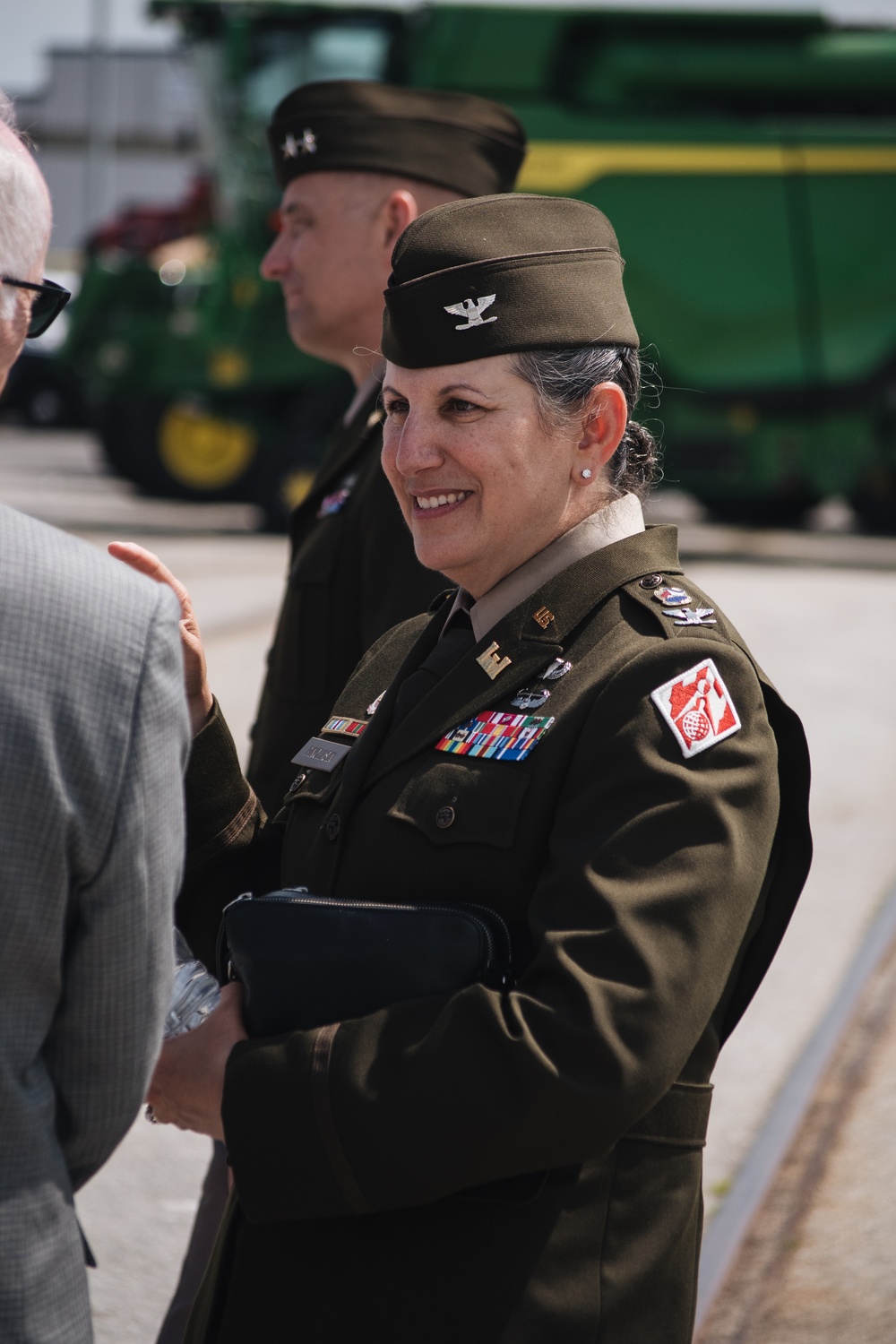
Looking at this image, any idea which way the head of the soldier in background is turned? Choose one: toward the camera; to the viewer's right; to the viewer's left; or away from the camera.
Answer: to the viewer's left

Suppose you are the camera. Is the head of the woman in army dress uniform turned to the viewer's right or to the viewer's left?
to the viewer's left

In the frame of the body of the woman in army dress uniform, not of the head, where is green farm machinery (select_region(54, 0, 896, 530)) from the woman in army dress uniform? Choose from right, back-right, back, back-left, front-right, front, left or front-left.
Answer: back-right

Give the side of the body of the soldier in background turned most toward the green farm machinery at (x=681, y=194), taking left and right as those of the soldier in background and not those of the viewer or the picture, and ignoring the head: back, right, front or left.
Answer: right

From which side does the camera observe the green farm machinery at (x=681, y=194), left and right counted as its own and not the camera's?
left

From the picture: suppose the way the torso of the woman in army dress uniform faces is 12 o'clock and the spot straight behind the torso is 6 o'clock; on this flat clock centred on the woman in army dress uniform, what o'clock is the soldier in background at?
The soldier in background is roughly at 4 o'clock from the woman in army dress uniform.

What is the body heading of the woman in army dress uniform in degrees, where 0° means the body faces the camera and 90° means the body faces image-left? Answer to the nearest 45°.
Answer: approximately 45°

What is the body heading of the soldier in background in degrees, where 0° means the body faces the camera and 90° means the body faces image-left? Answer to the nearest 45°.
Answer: approximately 90°

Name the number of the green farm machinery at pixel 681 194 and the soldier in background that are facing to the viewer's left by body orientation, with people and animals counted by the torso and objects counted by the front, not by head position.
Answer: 2
